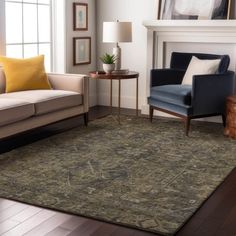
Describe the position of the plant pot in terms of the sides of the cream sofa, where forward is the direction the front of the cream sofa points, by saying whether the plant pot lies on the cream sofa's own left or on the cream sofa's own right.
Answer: on the cream sofa's own left

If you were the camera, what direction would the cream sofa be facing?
facing the viewer and to the right of the viewer

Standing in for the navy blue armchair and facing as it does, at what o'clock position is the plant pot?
The plant pot is roughly at 2 o'clock from the navy blue armchair.

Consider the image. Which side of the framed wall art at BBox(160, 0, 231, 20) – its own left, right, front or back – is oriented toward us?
front

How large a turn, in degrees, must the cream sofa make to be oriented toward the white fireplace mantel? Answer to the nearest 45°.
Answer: approximately 90° to its left

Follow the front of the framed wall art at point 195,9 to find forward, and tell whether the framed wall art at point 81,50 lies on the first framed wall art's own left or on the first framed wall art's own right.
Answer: on the first framed wall art's own right

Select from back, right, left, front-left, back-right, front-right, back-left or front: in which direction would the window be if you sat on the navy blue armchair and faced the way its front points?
front-right

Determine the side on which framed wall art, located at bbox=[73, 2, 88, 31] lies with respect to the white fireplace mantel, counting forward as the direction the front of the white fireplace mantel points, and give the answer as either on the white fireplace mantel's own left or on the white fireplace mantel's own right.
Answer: on the white fireplace mantel's own right

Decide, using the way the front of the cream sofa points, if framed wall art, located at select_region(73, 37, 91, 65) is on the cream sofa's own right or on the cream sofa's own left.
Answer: on the cream sofa's own left

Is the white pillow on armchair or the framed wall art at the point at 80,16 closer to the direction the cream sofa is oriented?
the white pillow on armchair

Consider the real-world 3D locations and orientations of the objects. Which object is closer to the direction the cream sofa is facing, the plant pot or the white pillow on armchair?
the white pillow on armchair

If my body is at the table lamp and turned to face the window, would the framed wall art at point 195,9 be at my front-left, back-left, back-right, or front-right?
back-left

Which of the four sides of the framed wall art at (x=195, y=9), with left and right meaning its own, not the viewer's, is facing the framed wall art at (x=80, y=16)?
right

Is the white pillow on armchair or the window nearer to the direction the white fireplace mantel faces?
the white pillow on armchair
